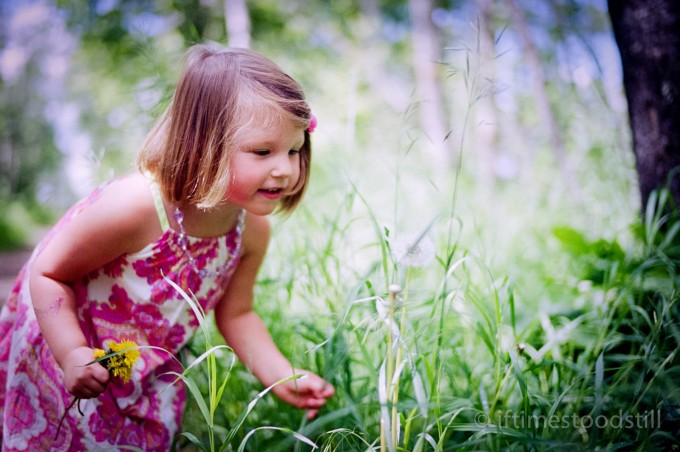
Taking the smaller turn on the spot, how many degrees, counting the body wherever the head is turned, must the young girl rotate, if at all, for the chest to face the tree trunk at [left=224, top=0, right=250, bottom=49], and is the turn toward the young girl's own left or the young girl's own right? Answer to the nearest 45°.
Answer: approximately 135° to the young girl's own left

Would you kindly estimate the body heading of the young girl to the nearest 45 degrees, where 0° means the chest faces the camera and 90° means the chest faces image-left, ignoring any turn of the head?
approximately 315°

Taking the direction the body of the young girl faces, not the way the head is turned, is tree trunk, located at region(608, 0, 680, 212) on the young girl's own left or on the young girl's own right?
on the young girl's own left
